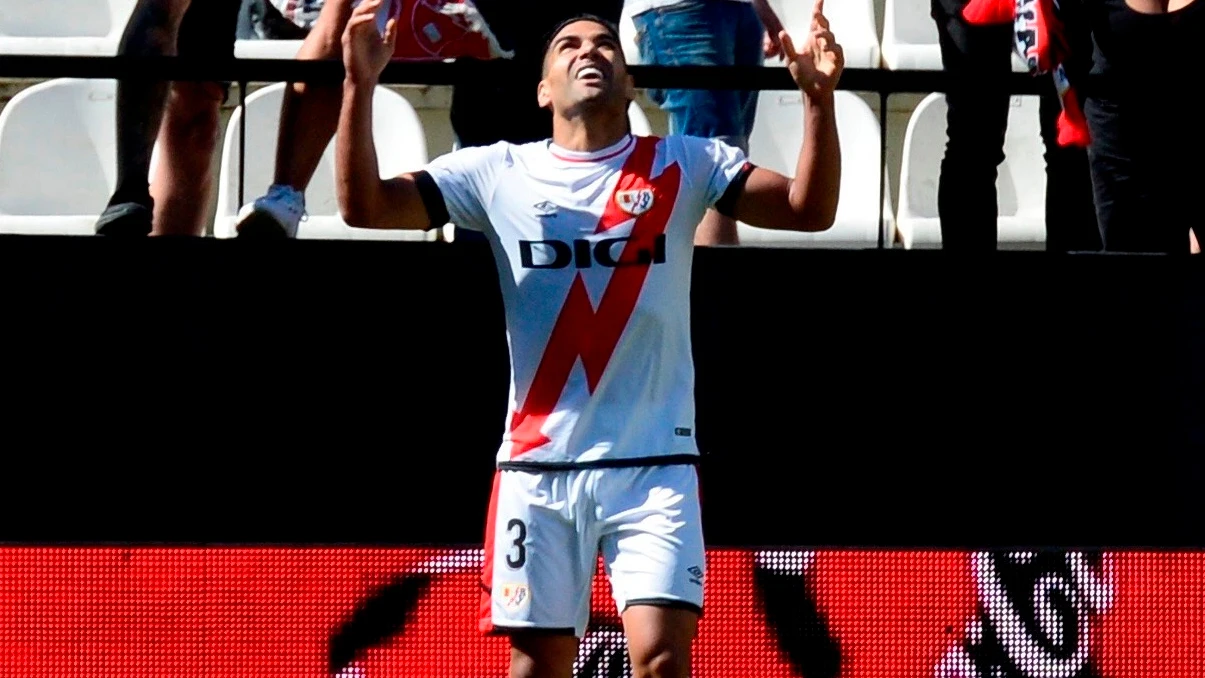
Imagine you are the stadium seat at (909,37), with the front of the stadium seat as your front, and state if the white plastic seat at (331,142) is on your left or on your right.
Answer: on your right

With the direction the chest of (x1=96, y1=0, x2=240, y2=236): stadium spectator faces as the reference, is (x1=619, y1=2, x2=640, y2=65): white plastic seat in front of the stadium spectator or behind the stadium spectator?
behind

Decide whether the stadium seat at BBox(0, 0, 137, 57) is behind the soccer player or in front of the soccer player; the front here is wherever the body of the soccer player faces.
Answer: behind

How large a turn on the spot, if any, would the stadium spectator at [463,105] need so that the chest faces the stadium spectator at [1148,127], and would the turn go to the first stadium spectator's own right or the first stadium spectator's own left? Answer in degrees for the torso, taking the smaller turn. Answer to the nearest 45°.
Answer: approximately 135° to the first stadium spectator's own left

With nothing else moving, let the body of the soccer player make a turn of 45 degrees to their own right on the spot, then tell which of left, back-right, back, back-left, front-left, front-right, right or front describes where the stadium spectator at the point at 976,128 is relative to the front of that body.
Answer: back

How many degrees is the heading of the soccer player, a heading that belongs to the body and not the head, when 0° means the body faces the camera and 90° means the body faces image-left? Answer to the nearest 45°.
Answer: approximately 0°

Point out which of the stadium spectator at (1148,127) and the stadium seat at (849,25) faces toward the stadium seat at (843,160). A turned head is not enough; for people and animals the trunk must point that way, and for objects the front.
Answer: the stadium seat at (849,25)
